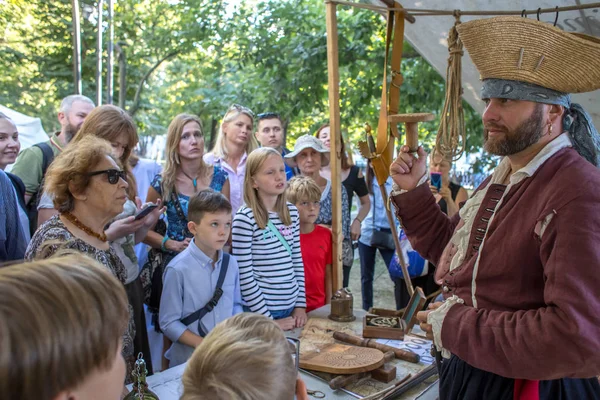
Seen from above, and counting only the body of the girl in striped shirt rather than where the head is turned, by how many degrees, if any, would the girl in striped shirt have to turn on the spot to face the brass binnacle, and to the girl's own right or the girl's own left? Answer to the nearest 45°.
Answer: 0° — they already face it

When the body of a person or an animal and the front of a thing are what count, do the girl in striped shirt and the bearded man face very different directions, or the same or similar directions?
very different directions

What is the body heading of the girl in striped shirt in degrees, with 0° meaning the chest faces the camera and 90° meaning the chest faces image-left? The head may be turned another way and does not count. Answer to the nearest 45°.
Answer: approximately 315°

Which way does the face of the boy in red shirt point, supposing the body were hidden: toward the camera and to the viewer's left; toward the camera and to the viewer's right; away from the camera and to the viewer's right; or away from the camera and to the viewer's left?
toward the camera and to the viewer's right

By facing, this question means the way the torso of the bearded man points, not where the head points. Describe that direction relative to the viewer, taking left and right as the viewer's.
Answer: facing to the left of the viewer

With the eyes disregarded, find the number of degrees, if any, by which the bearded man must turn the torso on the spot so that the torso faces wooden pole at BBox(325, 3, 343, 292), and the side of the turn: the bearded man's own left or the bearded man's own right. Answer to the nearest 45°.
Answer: approximately 45° to the bearded man's own right

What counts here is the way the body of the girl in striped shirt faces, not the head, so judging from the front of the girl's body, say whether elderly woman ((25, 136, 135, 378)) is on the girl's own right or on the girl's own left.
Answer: on the girl's own right

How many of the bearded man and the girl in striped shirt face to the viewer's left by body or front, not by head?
1

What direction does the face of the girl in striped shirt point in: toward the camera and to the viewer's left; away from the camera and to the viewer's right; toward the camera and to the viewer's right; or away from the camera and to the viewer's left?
toward the camera and to the viewer's right
